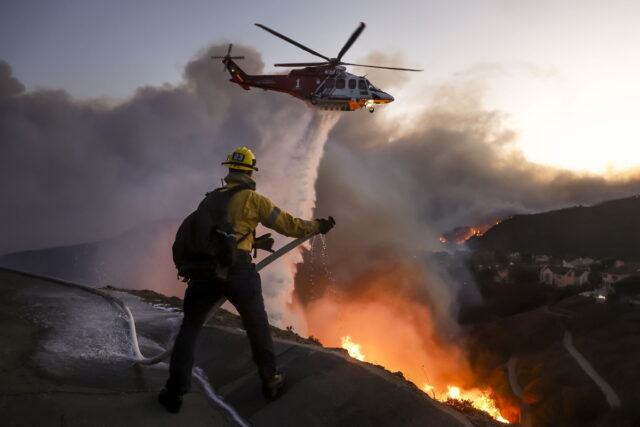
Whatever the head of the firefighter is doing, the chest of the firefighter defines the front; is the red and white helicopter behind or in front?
in front

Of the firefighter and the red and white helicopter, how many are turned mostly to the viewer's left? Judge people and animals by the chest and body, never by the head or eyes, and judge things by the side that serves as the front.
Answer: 0

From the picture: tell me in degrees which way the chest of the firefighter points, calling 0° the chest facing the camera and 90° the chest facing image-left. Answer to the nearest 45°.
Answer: approximately 225°

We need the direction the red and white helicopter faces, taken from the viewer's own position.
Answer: facing to the right of the viewer

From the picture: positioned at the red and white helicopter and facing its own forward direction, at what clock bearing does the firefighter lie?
The firefighter is roughly at 3 o'clock from the red and white helicopter.
